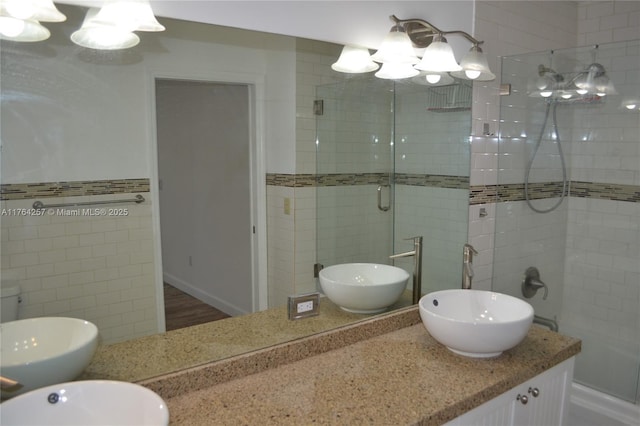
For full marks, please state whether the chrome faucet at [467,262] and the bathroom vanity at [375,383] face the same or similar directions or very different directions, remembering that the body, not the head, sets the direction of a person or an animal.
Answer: same or similar directions

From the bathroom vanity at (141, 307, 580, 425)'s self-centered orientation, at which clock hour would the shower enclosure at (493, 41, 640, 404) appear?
The shower enclosure is roughly at 9 o'clock from the bathroom vanity.

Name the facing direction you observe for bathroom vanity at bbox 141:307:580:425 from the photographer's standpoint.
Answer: facing the viewer and to the right of the viewer

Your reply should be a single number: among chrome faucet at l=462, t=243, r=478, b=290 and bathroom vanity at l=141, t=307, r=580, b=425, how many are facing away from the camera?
0

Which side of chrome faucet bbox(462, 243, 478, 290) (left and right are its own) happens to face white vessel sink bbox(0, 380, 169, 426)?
right

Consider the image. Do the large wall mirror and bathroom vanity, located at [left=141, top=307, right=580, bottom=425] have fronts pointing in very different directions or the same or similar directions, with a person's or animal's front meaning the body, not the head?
same or similar directions

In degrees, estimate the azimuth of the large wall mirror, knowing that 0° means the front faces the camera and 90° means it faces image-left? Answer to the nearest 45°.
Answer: approximately 315°

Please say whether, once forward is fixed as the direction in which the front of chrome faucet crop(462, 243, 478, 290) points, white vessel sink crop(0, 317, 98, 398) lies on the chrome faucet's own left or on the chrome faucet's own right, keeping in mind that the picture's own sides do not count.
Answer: on the chrome faucet's own right

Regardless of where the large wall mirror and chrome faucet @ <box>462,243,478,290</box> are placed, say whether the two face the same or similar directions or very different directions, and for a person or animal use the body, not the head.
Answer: same or similar directions

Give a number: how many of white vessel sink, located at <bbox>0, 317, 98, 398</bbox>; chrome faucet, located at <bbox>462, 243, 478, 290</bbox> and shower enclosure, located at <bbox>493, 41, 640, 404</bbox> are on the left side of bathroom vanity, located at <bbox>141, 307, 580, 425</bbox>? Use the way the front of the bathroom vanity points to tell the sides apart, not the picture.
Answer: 2

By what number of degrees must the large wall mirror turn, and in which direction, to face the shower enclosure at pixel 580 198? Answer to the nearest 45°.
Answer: approximately 90° to its left
